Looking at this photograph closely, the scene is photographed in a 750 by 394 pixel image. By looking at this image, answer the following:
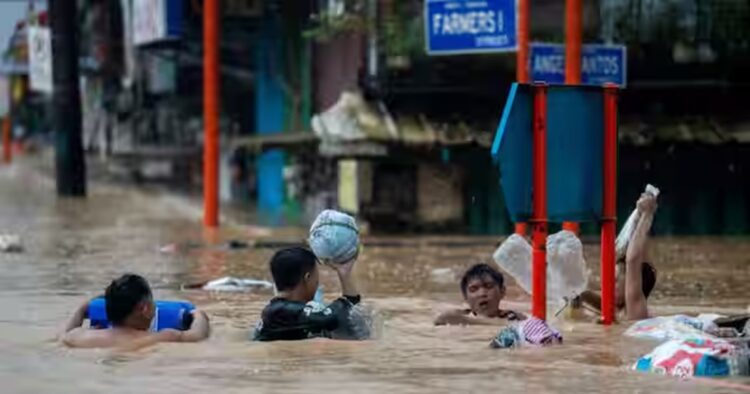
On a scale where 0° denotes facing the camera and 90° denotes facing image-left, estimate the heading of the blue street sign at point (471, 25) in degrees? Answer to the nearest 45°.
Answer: approximately 0°

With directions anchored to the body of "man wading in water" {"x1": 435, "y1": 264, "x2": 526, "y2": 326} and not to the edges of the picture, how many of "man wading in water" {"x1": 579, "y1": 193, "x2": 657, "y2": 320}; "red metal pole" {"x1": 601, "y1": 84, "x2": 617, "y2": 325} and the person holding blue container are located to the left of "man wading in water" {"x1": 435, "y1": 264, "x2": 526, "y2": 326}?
2

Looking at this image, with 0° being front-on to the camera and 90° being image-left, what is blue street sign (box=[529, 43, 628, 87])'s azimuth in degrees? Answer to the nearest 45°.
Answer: approximately 0°

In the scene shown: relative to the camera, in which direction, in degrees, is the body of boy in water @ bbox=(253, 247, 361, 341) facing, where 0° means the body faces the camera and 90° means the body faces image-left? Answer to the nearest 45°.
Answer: approximately 225°

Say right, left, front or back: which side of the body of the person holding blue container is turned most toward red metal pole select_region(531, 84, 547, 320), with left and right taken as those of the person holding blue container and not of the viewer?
right

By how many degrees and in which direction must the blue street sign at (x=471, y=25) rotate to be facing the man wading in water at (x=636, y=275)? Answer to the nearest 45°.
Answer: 0° — it already faces them

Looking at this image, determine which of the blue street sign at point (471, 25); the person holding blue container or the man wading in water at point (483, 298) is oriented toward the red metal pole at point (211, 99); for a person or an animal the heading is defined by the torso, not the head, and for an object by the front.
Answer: the person holding blue container

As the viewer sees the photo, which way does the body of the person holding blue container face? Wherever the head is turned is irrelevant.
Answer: away from the camera

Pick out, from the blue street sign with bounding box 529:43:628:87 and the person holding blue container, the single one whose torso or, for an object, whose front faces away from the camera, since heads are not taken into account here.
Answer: the person holding blue container
